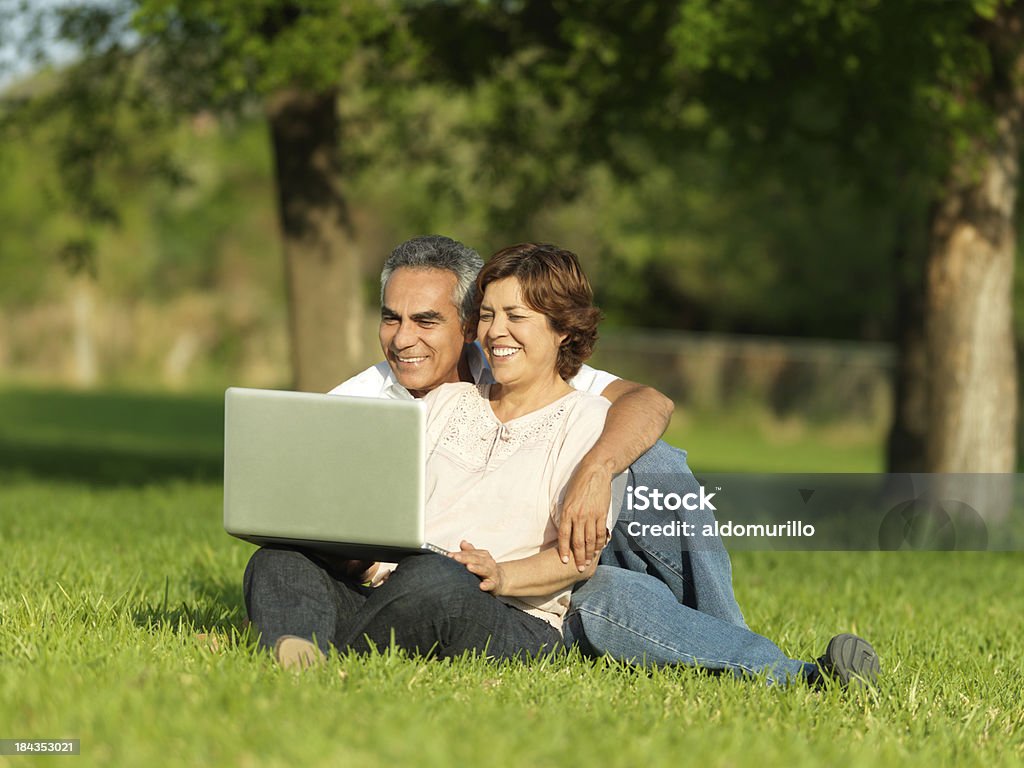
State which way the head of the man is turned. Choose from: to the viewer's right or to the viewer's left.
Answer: to the viewer's left

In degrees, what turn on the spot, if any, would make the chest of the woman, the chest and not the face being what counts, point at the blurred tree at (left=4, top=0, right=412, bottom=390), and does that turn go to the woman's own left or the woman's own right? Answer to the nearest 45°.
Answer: approximately 135° to the woman's own right

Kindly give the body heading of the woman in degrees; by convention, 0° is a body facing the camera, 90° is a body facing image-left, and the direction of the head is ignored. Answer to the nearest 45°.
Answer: approximately 45°

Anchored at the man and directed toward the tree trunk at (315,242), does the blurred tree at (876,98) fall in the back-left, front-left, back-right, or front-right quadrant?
front-right

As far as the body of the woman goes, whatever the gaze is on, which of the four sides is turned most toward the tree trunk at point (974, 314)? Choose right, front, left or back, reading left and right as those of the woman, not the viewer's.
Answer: back

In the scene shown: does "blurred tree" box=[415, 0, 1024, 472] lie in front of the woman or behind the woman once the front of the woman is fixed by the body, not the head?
behind

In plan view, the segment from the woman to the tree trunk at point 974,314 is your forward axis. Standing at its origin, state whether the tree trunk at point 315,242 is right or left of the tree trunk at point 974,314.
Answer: left

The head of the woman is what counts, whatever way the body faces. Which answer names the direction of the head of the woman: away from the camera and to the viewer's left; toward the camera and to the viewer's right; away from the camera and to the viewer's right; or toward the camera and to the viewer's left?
toward the camera and to the viewer's left
